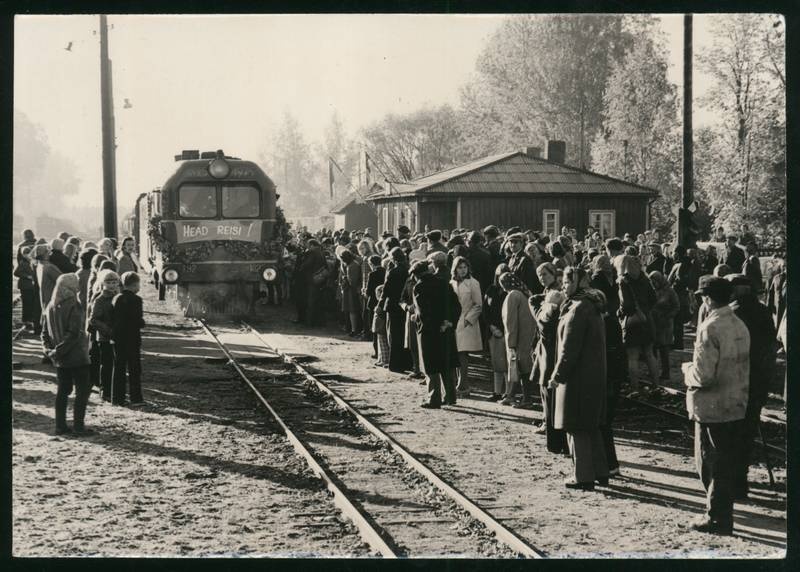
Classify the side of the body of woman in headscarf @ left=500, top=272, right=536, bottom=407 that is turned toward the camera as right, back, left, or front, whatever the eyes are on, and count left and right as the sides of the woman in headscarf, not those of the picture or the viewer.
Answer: left

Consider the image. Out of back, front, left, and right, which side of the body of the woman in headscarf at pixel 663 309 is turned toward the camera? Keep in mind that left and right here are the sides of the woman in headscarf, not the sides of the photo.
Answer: left

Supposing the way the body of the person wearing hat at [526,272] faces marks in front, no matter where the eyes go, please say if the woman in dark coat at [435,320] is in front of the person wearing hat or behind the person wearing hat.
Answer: in front

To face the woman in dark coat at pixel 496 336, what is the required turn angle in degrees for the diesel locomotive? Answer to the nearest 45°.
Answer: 0° — it already faces them

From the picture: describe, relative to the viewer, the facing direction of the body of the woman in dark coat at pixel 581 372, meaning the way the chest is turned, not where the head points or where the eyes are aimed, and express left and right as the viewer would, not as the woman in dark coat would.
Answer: facing to the left of the viewer

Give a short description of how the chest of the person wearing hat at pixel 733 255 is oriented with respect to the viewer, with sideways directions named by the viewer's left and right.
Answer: facing to the left of the viewer

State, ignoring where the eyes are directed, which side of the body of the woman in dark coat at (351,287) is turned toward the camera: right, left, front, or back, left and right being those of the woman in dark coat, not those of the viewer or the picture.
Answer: left

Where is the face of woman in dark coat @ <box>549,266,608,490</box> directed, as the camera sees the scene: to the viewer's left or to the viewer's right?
to the viewer's left

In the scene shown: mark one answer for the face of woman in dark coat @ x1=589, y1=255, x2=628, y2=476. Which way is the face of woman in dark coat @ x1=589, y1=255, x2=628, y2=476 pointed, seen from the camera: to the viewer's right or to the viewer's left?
to the viewer's left

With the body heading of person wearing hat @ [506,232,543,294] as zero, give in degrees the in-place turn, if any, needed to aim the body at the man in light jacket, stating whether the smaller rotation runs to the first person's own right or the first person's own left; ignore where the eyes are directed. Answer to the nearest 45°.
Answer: approximately 45° to the first person's own left
